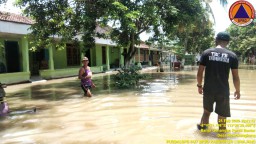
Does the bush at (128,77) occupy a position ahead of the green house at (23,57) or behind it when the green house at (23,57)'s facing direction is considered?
ahead

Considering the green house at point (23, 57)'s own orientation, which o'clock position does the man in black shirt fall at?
The man in black shirt is roughly at 1 o'clock from the green house.

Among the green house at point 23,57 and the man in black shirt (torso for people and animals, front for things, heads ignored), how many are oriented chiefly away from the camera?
1

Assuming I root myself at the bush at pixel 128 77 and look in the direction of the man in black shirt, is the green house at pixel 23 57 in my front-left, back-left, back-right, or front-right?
back-right

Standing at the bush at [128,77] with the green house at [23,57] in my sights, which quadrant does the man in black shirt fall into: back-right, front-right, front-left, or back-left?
back-left

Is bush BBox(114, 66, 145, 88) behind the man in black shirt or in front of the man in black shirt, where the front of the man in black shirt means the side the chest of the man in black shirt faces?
in front

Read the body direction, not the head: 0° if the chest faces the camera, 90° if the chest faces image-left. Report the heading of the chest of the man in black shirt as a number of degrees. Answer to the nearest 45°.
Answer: approximately 180°

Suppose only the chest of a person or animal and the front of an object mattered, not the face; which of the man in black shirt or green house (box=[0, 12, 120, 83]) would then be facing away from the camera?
the man in black shirt

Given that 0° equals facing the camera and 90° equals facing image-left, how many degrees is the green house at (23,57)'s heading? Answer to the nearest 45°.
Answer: approximately 315°

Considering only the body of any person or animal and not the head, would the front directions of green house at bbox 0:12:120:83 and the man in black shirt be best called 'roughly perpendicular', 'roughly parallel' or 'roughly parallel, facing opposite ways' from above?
roughly perpendicular

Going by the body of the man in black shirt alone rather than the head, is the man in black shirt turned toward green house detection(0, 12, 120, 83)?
no

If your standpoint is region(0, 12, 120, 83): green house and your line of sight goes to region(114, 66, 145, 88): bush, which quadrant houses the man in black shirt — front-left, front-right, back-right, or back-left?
front-right
